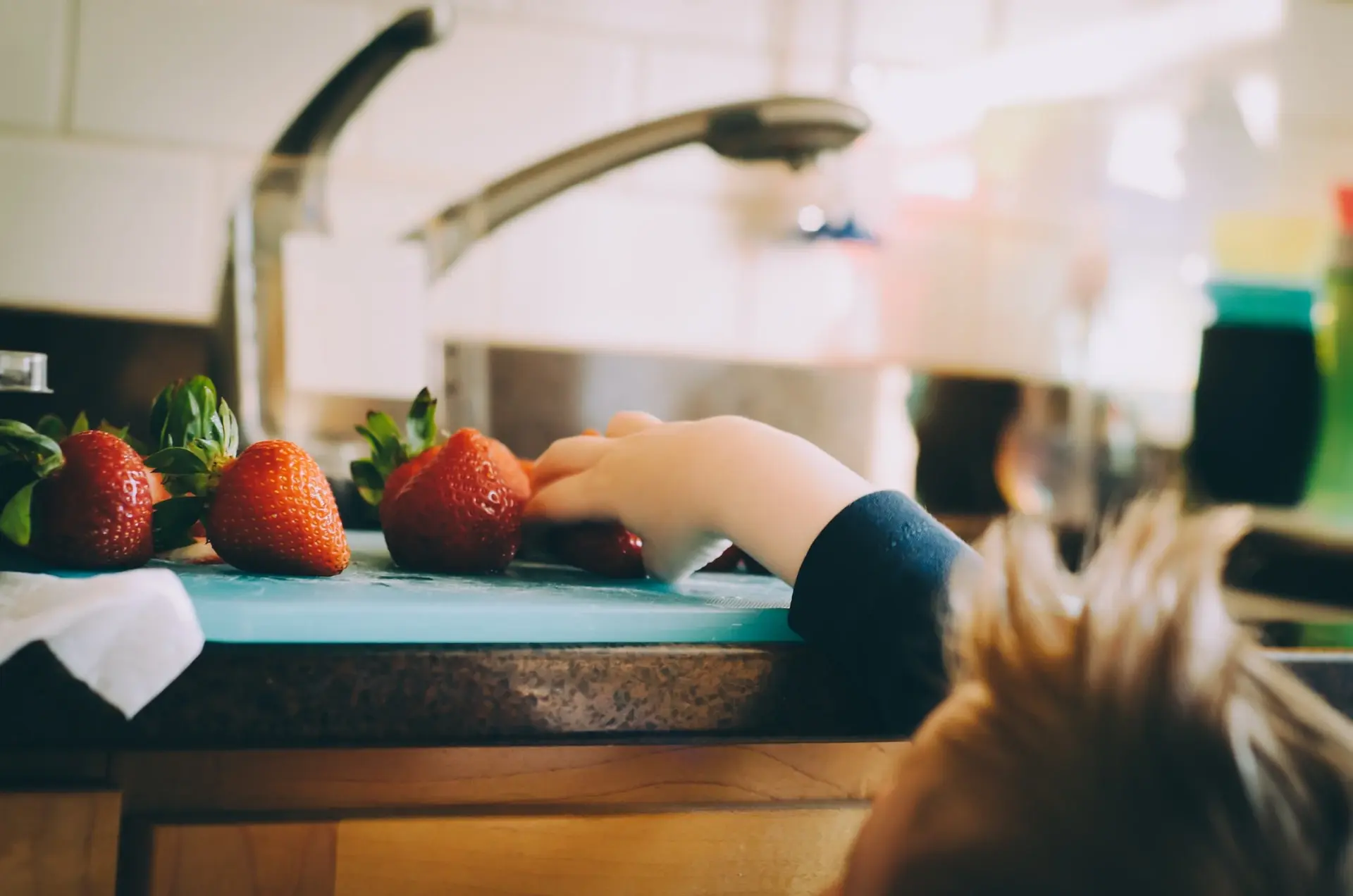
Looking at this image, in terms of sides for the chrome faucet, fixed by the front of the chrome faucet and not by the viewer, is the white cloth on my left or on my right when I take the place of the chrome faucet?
on my right

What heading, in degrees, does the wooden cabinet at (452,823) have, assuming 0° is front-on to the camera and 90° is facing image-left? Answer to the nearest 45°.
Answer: approximately 0°

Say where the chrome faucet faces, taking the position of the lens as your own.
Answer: facing to the right of the viewer

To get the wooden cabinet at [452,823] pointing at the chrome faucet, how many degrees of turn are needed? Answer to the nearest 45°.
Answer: approximately 180°

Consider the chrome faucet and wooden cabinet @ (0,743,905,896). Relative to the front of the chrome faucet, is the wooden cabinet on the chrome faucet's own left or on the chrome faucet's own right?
on the chrome faucet's own right

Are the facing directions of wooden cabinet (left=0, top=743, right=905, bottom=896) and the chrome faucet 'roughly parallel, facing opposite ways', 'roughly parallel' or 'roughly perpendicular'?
roughly perpendicular

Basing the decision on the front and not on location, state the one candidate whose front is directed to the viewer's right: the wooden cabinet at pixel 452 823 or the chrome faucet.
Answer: the chrome faucet
